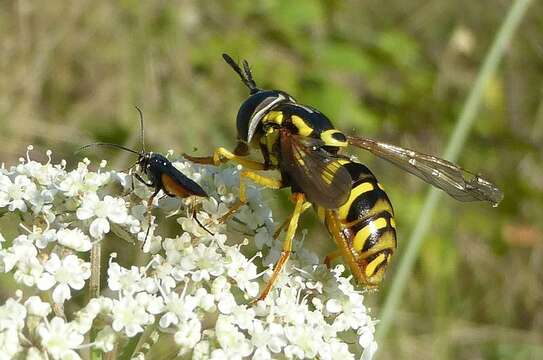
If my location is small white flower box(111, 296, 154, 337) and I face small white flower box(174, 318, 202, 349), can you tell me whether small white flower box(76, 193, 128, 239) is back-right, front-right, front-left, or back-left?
back-left

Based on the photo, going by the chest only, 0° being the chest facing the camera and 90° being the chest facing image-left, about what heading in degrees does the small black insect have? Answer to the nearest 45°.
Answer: approximately 90°

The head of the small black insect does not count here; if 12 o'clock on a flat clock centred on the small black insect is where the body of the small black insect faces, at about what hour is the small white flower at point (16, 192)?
The small white flower is roughly at 1 o'clock from the small black insect.
